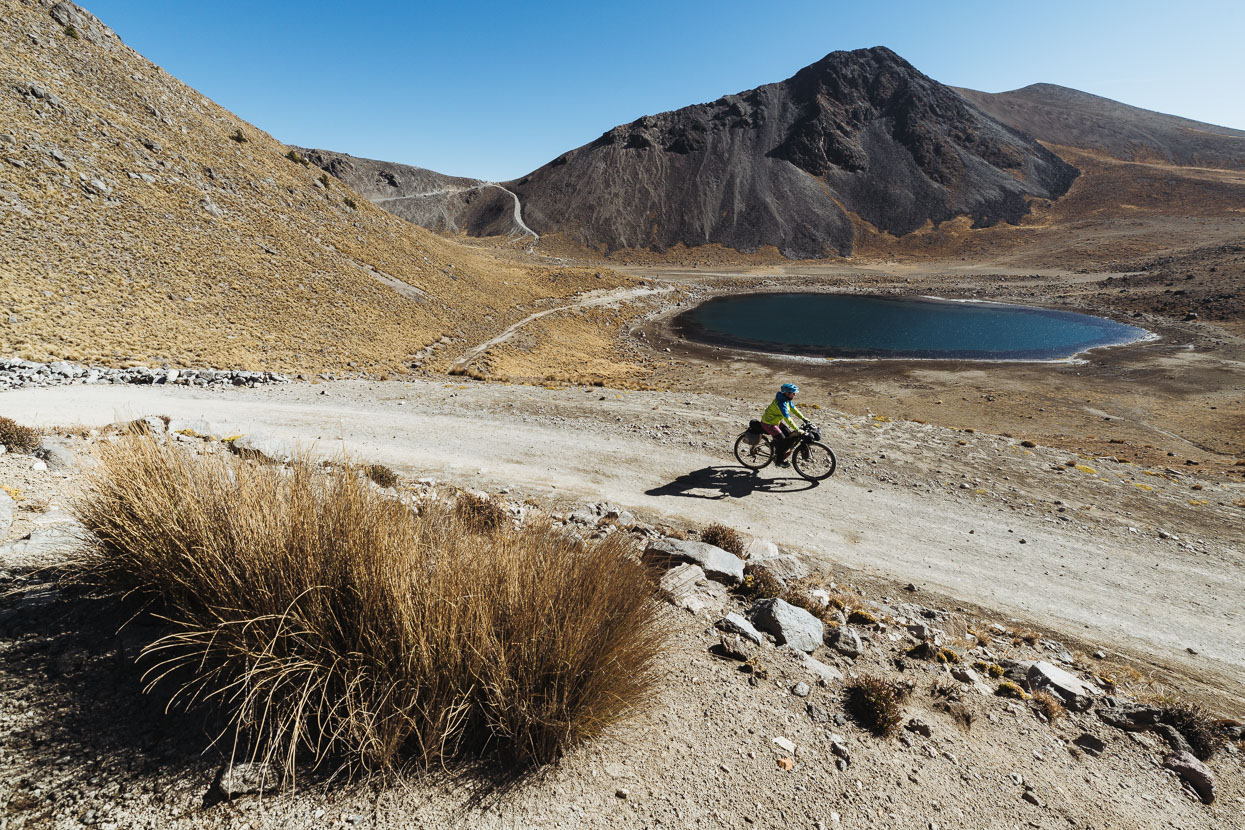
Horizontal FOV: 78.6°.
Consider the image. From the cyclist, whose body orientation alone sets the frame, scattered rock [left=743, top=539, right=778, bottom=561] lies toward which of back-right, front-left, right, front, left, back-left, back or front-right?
front-right

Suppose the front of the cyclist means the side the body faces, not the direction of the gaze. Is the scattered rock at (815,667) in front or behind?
in front

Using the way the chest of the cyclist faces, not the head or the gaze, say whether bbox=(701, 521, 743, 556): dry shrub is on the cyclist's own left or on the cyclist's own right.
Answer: on the cyclist's own right

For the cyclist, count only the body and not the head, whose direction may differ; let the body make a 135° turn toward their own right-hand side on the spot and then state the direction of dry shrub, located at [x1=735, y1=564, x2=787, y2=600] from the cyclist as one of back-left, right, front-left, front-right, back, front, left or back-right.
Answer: left

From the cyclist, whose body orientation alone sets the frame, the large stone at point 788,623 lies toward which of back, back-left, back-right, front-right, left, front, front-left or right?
front-right

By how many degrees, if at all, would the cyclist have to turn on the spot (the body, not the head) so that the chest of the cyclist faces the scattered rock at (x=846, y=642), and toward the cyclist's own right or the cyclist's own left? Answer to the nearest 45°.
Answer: approximately 45° to the cyclist's own right

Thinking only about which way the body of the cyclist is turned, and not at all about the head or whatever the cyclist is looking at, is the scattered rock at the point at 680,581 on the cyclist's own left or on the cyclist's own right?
on the cyclist's own right

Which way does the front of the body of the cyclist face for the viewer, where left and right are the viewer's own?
facing the viewer and to the right of the viewer

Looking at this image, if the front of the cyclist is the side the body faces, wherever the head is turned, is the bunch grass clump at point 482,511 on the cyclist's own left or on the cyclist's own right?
on the cyclist's own right

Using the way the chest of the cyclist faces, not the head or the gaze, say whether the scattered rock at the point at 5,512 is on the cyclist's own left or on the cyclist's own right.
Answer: on the cyclist's own right

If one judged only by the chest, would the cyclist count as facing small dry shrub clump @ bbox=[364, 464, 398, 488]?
no

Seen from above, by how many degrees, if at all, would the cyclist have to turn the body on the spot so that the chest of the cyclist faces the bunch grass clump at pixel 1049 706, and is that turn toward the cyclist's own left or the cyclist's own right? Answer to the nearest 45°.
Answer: approximately 45° to the cyclist's own right

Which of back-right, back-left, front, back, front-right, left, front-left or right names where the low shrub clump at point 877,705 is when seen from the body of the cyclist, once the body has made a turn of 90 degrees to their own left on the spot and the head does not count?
back-right

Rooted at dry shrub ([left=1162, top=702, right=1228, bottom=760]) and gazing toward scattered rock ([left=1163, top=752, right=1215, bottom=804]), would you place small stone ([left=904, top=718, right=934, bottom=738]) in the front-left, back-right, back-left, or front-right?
front-right
